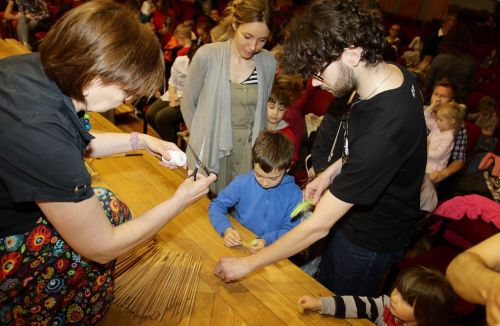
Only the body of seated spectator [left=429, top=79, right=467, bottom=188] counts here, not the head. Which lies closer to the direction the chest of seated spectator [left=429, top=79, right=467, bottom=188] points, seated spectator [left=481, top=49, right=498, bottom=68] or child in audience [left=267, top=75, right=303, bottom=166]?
the child in audience

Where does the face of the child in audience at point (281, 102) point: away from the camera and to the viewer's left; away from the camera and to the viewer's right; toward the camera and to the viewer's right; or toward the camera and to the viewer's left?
toward the camera and to the viewer's left

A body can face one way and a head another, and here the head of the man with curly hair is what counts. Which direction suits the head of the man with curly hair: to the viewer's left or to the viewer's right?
to the viewer's left

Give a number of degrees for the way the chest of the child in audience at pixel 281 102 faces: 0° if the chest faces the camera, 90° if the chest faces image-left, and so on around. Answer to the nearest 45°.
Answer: approximately 45°

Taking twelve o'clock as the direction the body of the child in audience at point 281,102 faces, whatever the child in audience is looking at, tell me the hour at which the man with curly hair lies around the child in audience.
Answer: The man with curly hair is roughly at 10 o'clock from the child in audience.

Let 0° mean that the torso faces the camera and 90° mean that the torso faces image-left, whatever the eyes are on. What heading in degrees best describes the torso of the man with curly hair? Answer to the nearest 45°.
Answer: approximately 90°

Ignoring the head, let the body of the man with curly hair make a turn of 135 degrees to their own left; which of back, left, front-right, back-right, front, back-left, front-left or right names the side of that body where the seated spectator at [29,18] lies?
back
